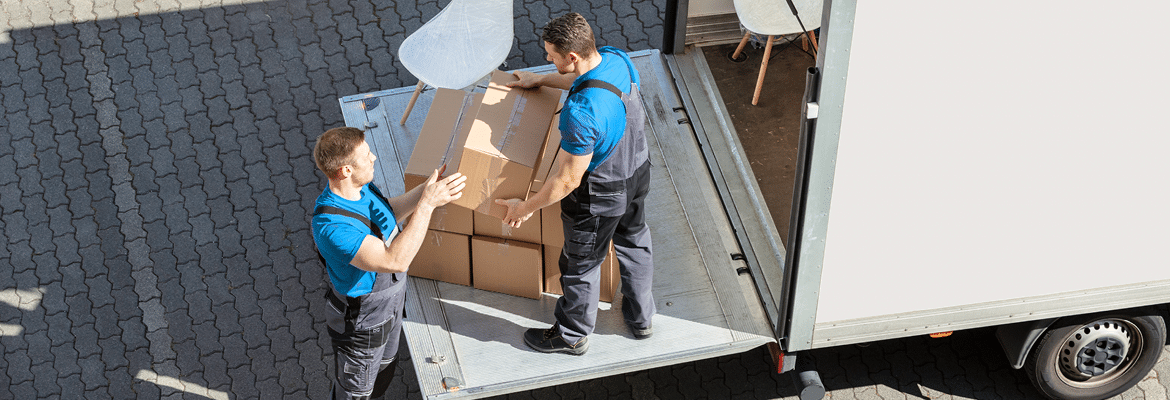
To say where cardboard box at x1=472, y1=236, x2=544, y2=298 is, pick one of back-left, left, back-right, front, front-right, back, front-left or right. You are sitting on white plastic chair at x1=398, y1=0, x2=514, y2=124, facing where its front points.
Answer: front-left

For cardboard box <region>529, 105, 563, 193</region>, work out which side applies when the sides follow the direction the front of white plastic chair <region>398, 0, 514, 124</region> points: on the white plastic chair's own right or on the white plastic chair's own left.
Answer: on the white plastic chair's own left

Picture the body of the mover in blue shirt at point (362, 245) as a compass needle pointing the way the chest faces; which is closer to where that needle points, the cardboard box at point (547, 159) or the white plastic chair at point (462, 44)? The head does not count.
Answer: the cardboard box

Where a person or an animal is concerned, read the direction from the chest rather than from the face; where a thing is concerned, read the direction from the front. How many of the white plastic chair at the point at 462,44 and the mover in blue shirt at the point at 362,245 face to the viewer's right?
1

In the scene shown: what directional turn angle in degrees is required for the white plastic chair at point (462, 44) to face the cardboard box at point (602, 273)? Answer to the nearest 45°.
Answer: approximately 45° to its left

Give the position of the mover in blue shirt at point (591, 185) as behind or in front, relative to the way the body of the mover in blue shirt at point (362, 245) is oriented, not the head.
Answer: in front

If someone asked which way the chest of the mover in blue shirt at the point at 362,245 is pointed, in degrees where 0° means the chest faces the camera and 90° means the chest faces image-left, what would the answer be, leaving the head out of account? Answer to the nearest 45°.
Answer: approximately 270°

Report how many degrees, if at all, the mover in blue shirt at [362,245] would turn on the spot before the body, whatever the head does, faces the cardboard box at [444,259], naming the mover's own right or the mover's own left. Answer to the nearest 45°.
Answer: approximately 45° to the mover's own left

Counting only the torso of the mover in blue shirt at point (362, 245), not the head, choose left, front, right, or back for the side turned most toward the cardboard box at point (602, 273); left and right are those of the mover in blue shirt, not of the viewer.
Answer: front

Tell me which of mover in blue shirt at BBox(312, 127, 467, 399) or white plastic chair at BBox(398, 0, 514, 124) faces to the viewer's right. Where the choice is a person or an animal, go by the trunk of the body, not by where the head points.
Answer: the mover in blue shirt

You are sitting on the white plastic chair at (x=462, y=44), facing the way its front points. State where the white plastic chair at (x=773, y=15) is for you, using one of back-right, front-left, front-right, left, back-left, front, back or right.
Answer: back-left
